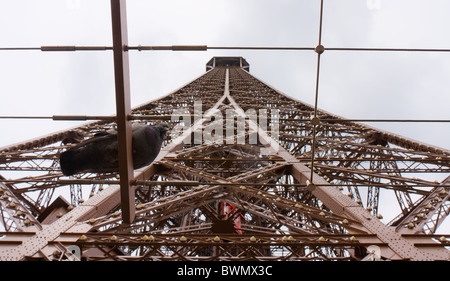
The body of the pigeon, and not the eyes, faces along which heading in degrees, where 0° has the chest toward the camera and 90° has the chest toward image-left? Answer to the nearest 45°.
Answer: approximately 270°
